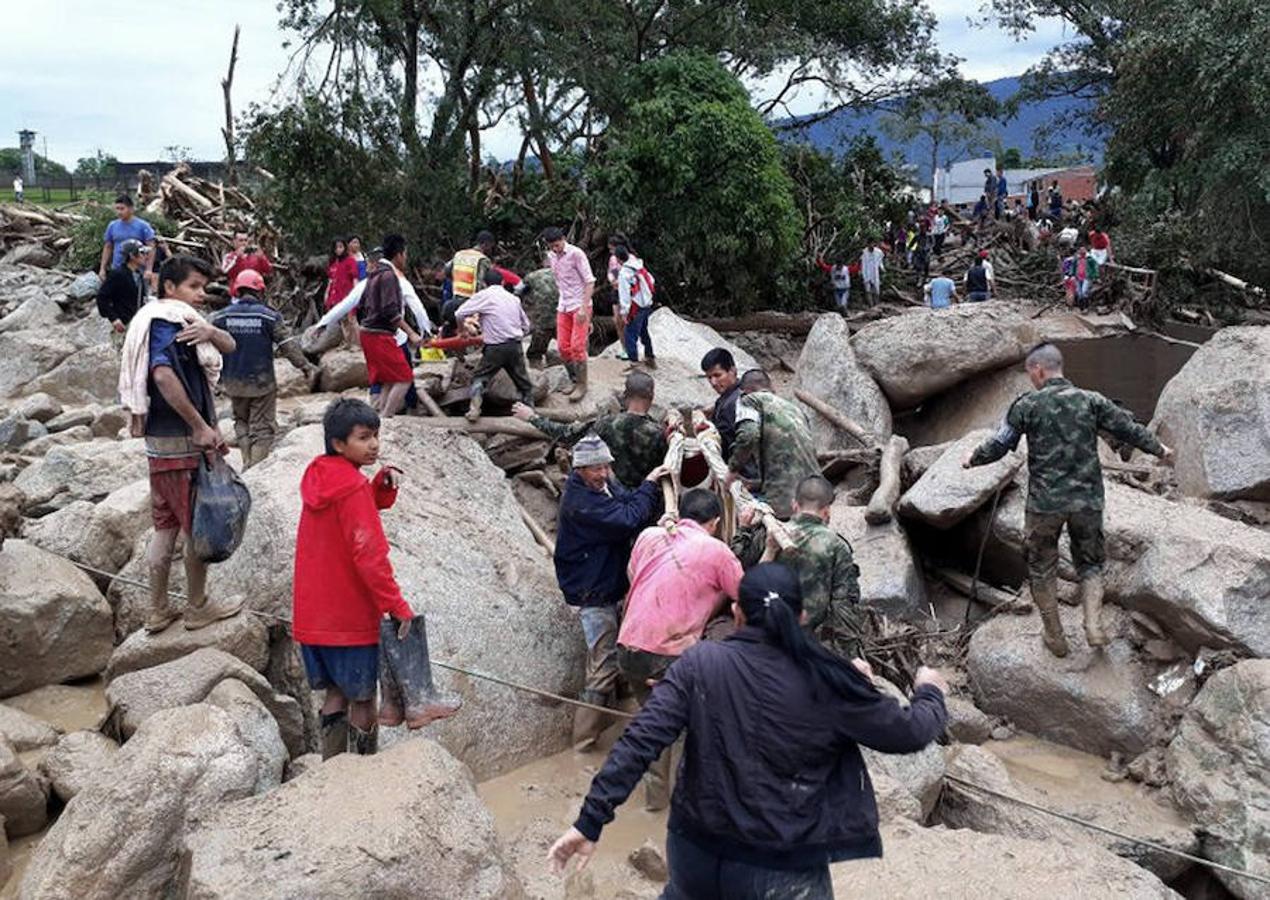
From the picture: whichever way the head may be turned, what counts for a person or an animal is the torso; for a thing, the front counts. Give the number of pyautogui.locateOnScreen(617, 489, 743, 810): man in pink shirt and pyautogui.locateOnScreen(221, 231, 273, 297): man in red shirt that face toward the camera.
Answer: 1

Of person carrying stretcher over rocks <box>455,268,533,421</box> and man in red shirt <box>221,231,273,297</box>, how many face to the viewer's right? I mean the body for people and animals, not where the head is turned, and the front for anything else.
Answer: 0

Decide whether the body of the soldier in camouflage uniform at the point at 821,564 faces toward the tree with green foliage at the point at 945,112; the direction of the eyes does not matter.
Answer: yes

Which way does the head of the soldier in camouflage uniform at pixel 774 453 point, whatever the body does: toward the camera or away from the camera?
away from the camera

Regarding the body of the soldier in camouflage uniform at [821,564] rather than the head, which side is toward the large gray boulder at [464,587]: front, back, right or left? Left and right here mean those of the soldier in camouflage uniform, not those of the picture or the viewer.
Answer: left

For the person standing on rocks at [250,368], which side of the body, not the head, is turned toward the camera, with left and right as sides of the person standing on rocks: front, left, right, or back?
back

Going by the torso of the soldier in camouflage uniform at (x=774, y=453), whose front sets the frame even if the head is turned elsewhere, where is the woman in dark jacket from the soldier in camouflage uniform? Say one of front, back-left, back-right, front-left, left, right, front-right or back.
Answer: back-left

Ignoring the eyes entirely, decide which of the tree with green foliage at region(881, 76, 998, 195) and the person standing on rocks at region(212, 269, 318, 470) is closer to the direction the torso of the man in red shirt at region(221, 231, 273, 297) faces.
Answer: the person standing on rocks

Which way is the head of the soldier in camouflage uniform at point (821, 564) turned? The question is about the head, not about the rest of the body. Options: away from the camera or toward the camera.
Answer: away from the camera

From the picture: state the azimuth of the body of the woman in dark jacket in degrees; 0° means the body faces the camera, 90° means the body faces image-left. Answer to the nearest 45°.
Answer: approximately 180°
